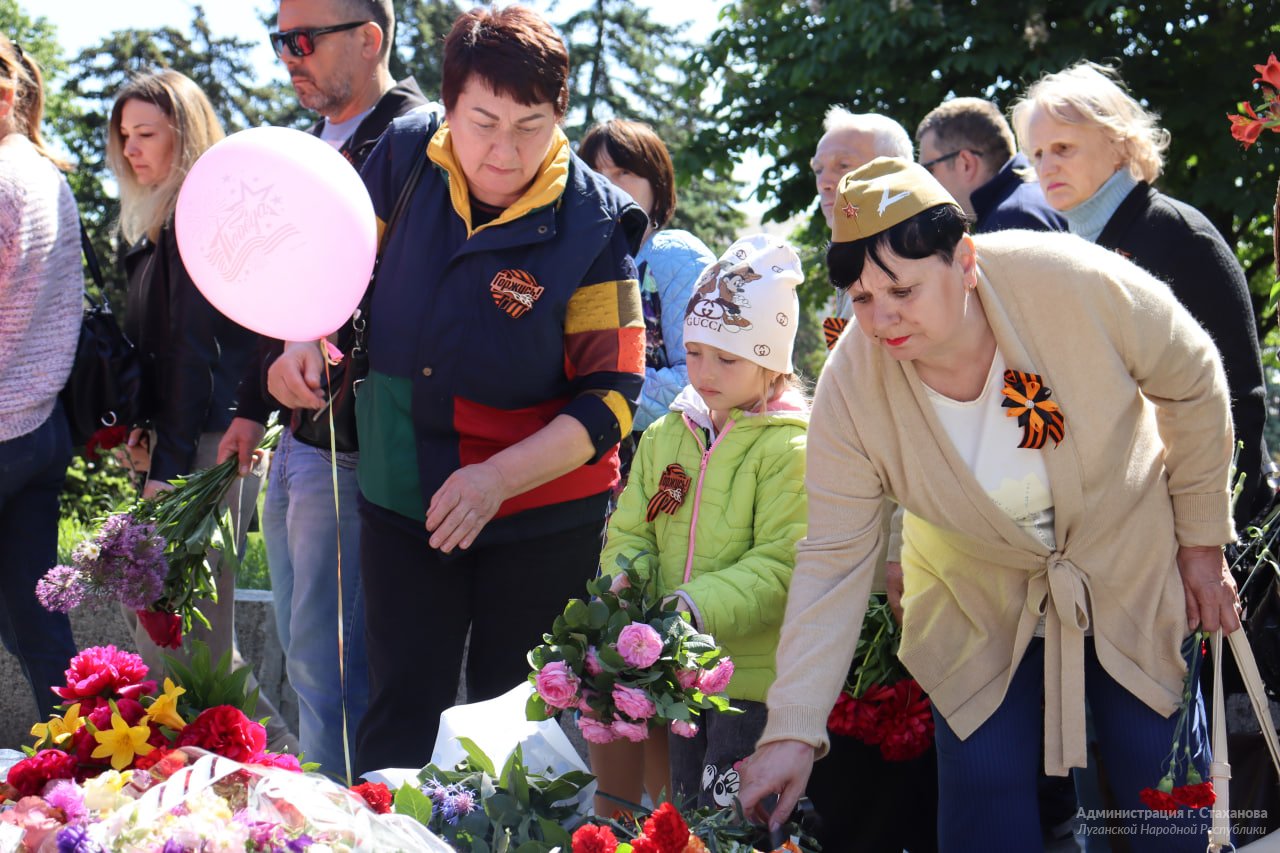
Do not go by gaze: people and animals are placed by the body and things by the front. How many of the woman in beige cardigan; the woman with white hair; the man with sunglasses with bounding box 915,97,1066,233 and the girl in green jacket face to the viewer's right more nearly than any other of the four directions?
0

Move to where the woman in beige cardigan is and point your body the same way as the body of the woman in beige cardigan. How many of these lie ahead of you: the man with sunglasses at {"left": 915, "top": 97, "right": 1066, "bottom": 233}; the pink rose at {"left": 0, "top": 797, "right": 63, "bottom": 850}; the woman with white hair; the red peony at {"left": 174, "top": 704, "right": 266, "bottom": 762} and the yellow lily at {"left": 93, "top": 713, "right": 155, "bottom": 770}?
3

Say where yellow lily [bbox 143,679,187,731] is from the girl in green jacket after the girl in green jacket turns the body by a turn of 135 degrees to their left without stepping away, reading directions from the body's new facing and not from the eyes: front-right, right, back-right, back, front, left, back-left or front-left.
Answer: back-right

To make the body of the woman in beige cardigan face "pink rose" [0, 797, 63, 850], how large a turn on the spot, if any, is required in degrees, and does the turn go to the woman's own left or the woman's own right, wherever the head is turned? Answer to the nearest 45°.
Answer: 0° — they already face it

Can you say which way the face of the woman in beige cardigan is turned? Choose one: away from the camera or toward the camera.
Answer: toward the camera

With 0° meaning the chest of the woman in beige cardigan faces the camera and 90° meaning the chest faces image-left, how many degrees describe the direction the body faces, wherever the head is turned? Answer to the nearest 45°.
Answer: approximately 45°

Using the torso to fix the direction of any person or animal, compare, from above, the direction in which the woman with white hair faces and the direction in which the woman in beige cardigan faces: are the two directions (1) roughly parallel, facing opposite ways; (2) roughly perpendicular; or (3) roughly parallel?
roughly parallel

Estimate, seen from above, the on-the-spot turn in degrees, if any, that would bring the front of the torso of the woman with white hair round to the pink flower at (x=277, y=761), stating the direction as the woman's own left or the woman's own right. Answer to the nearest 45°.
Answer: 0° — they already face it

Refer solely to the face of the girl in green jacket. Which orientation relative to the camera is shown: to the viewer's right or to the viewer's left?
to the viewer's left

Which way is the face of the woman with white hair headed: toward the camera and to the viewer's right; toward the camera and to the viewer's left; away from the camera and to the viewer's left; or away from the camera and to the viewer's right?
toward the camera and to the viewer's left

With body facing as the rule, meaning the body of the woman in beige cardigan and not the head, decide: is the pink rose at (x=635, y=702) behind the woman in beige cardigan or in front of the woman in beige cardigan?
in front

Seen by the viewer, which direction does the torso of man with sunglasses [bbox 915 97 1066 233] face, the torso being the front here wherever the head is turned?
to the viewer's left
